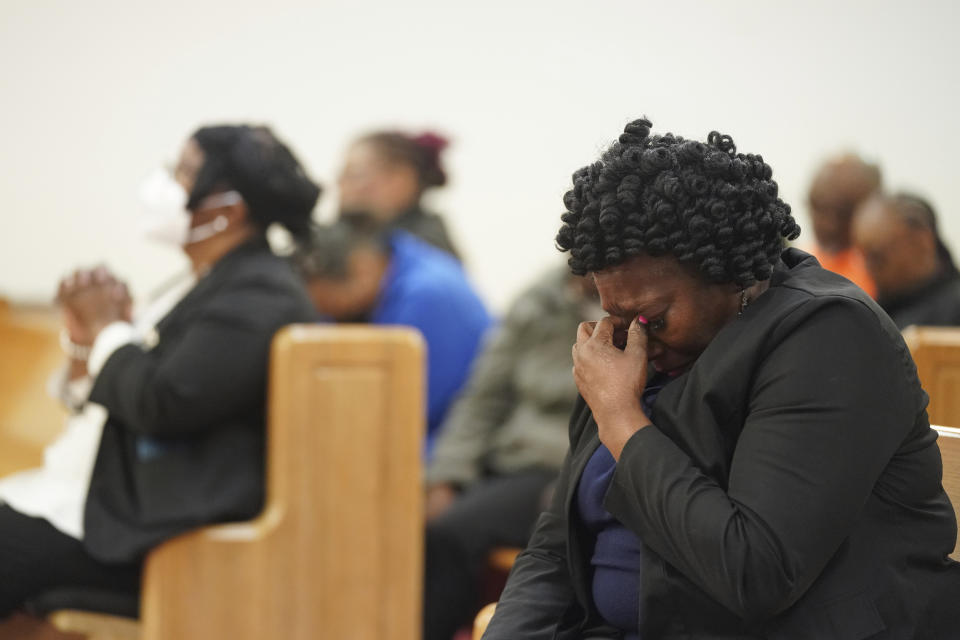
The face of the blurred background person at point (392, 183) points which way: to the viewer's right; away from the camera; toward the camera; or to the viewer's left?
to the viewer's left

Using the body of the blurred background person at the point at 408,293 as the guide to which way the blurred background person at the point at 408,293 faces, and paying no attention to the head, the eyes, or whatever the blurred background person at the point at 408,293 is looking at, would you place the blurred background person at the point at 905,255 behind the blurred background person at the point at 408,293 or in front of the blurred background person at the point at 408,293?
behind

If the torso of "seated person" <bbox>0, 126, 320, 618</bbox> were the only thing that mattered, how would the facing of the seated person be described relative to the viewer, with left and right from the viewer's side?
facing to the left of the viewer

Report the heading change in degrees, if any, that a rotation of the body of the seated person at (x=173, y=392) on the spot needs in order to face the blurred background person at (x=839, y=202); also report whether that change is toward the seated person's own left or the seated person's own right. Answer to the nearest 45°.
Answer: approximately 135° to the seated person's own right

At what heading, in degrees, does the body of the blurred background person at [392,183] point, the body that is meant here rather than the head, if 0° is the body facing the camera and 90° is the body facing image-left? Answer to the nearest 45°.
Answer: approximately 90°

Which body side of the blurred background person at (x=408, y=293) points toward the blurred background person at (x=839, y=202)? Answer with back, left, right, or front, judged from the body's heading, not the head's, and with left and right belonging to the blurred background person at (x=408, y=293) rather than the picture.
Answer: back
